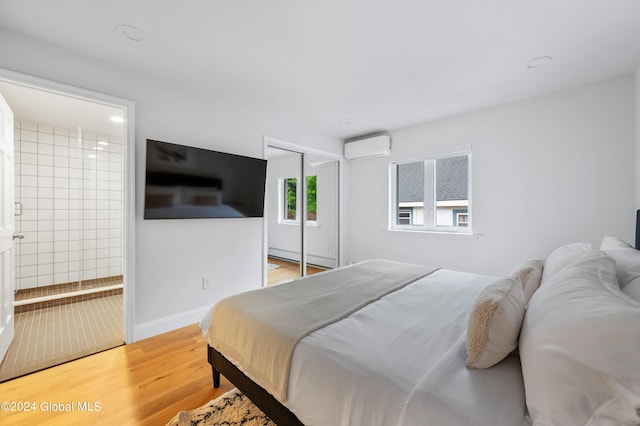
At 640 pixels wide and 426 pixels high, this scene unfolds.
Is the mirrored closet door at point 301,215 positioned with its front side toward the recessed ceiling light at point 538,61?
yes

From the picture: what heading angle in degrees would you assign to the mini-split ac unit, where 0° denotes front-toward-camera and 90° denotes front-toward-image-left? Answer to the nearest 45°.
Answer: approximately 45°

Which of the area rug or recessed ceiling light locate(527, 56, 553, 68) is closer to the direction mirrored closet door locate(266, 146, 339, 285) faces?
the recessed ceiling light

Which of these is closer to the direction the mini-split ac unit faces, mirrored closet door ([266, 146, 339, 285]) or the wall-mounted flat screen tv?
the wall-mounted flat screen tv

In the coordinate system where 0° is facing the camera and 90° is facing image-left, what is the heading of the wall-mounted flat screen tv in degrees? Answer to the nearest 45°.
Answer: approximately 315°

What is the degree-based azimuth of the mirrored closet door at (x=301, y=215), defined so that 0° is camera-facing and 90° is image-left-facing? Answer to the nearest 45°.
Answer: approximately 315°

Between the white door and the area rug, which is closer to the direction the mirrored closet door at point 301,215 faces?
the area rug

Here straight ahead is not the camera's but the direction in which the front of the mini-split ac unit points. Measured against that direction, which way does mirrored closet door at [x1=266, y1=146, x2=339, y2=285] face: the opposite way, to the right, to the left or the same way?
to the left

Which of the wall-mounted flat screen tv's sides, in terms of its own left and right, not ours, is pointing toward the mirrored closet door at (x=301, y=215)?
left
